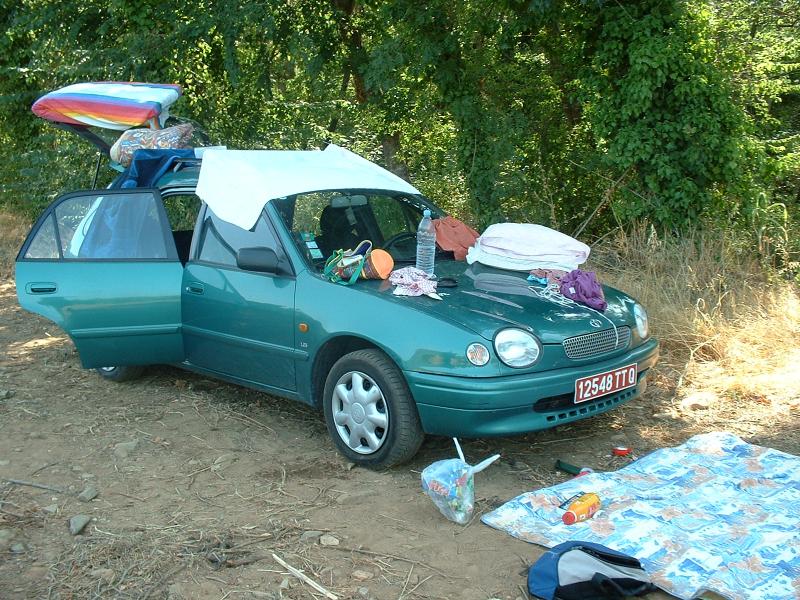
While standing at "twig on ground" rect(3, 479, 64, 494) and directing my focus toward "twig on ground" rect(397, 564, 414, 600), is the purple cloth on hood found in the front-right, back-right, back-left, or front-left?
front-left

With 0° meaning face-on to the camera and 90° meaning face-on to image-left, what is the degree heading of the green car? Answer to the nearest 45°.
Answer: approximately 315°

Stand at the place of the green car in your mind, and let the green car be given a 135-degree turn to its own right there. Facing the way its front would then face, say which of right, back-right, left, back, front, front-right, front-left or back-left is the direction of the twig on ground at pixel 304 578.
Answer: left

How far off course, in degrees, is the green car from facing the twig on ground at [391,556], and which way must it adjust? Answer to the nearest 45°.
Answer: approximately 45° to its right

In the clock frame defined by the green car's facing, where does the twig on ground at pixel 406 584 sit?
The twig on ground is roughly at 1 o'clock from the green car.

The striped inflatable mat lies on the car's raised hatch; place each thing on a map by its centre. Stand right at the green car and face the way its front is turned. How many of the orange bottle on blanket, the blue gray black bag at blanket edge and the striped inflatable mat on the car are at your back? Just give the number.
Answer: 1

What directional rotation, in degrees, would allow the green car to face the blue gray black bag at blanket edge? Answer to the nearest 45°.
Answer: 0° — it already faces it

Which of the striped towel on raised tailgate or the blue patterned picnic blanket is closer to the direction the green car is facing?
the blue patterned picnic blanket

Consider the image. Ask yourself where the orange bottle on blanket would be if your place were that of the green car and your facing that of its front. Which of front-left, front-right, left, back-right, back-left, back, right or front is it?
front

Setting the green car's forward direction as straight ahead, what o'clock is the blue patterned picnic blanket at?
The blue patterned picnic blanket is roughly at 12 o'clock from the green car.
